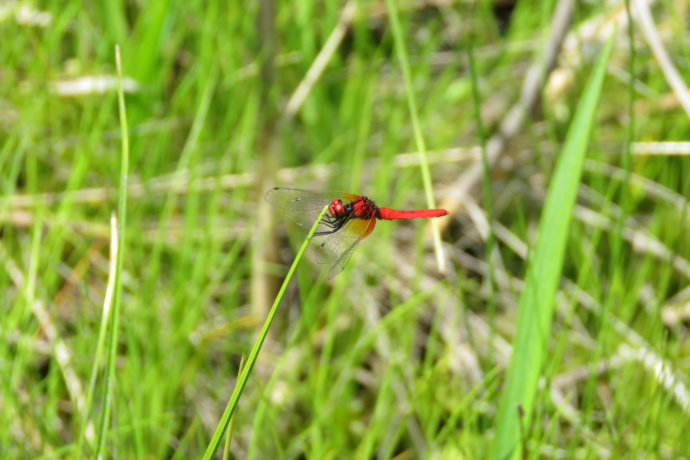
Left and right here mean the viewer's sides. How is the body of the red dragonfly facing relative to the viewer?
facing to the left of the viewer
